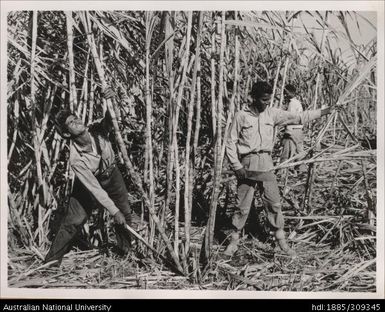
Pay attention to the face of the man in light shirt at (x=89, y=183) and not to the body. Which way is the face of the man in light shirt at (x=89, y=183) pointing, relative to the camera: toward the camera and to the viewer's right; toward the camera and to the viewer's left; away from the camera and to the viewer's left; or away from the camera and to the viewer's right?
toward the camera and to the viewer's right

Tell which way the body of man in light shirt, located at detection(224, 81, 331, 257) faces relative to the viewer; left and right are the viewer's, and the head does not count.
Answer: facing the viewer

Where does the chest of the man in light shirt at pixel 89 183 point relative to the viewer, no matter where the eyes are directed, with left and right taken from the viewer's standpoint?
facing the viewer and to the right of the viewer

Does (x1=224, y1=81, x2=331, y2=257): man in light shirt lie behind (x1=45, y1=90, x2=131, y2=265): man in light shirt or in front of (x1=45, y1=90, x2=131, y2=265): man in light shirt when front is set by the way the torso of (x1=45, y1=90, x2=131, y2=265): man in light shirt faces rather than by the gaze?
in front

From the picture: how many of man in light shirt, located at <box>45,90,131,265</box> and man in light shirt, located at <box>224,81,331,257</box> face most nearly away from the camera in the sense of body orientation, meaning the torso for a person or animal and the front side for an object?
0

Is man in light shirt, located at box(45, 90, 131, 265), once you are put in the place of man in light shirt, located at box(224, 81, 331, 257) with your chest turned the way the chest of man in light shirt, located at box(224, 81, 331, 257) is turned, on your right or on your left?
on your right

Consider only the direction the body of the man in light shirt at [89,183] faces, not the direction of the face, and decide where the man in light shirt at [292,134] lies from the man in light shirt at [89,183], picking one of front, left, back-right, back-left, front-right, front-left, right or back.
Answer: front-left
